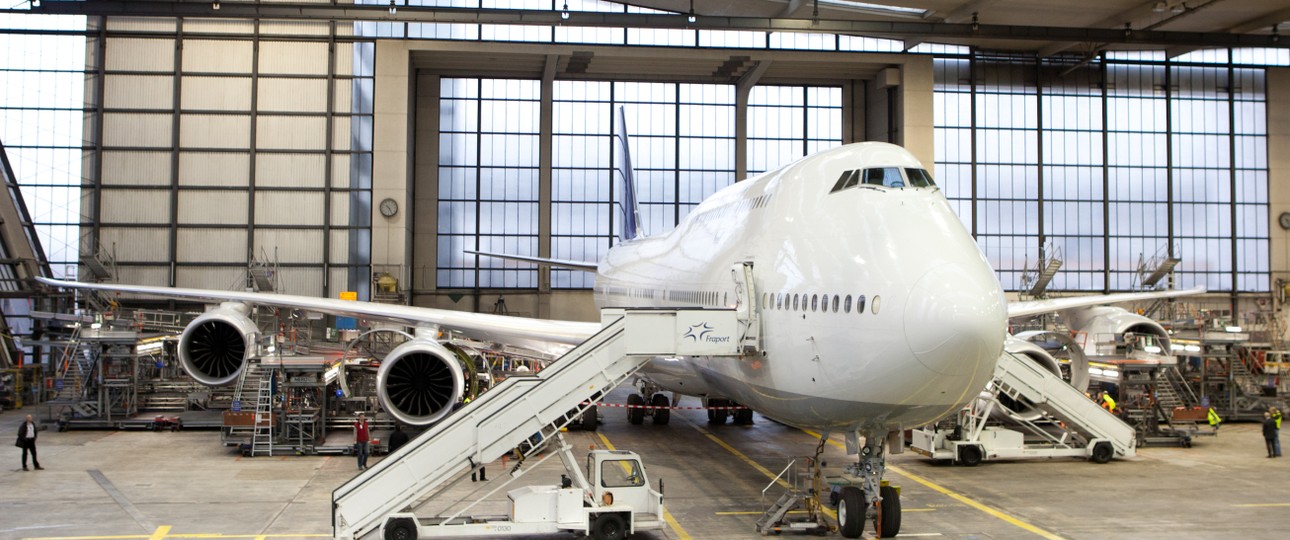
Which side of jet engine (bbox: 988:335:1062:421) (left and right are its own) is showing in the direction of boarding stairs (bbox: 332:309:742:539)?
right

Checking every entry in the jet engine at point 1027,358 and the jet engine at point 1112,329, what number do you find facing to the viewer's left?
0

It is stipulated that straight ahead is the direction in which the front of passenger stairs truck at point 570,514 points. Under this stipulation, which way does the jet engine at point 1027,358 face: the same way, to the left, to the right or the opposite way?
to the right

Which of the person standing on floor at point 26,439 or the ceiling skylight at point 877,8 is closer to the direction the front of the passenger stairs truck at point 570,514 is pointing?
the ceiling skylight

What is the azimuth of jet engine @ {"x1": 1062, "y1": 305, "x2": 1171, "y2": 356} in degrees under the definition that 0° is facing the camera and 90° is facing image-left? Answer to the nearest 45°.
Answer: approximately 315°

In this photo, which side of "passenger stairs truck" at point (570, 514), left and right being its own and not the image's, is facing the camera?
right

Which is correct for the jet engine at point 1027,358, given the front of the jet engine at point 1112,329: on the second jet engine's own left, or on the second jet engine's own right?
on the second jet engine's own right

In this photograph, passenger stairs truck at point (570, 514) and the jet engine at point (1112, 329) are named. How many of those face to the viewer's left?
0

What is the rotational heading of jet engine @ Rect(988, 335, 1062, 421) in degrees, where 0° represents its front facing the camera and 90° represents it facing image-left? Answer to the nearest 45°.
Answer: approximately 315°

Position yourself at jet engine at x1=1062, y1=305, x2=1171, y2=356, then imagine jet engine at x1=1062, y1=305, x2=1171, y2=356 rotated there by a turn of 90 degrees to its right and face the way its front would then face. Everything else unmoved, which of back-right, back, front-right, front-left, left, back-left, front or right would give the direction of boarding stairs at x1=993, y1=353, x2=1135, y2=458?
front-left

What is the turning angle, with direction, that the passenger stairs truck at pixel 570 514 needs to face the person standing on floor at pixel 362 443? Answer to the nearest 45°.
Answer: approximately 135° to its left

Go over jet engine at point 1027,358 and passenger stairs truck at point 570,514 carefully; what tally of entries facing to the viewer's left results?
0
